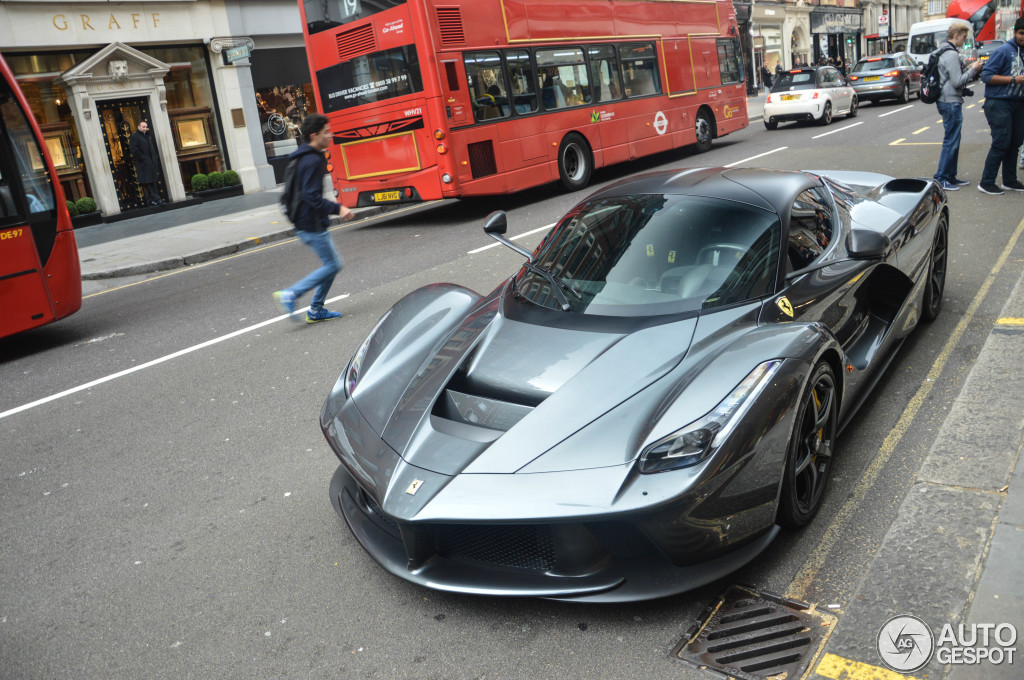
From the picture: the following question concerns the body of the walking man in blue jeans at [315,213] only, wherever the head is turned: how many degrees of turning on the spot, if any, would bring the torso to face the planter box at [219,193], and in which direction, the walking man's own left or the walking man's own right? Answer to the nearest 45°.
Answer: approximately 90° to the walking man's own left

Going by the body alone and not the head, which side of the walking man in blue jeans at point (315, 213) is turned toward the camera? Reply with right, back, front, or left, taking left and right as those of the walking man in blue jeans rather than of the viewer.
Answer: right

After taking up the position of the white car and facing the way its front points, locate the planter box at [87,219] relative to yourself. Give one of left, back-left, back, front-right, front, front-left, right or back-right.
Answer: back

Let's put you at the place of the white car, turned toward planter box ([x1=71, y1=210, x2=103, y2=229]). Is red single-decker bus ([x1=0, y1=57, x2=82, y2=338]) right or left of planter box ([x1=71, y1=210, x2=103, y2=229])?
left

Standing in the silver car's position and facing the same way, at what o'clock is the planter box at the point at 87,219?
The planter box is roughly at 6 o'clock from the silver car.

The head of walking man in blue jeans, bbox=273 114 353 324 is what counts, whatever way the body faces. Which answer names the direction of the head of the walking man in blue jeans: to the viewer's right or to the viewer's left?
to the viewer's right

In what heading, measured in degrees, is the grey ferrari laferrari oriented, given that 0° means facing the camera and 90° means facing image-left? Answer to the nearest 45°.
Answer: approximately 45°

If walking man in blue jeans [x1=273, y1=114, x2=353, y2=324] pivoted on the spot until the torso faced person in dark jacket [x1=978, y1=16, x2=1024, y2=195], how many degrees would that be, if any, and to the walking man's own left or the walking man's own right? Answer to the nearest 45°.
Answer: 0° — they already face them

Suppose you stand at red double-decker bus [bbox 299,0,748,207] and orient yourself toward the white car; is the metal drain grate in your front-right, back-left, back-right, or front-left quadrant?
back-right

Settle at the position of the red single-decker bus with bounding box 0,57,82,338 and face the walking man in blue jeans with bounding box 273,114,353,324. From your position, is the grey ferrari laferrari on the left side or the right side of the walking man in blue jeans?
right
